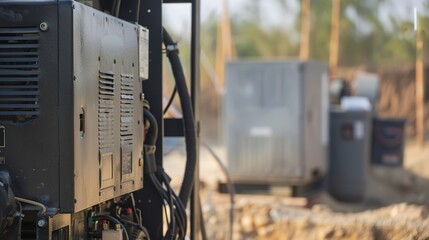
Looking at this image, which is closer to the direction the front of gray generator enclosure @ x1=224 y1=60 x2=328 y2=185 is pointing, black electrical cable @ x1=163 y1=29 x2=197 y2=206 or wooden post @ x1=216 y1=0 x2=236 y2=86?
the black electrical cable

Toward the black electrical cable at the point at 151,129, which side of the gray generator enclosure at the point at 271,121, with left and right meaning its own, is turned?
front

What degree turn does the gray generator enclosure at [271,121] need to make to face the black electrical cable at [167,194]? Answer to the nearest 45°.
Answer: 0° — it already faces it

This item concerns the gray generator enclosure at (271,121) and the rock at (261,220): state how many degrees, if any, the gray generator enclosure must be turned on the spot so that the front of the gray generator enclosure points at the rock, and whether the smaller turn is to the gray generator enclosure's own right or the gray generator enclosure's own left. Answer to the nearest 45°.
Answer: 0° — it already faces it

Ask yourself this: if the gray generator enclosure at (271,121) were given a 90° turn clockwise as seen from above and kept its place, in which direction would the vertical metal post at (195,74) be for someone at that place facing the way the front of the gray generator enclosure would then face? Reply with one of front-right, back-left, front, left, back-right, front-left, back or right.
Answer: left

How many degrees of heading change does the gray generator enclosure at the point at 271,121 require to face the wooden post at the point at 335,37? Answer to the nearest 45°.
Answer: approximately 180°

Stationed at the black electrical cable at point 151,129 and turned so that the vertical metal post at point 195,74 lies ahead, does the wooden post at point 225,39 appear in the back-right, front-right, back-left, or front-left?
front-left

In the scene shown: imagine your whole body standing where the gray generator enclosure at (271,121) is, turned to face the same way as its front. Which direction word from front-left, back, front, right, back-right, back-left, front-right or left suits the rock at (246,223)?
front

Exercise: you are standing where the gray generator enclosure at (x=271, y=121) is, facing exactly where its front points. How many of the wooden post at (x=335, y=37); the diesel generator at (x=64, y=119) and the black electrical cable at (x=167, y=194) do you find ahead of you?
2

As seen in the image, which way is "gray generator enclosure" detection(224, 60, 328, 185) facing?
toward the camera

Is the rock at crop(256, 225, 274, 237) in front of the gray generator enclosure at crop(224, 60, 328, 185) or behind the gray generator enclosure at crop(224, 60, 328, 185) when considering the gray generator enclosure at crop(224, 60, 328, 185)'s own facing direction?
in front

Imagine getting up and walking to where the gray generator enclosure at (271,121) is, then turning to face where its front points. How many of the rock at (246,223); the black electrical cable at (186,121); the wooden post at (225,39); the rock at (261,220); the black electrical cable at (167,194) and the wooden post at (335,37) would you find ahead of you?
4

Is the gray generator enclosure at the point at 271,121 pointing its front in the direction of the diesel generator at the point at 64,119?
yes
